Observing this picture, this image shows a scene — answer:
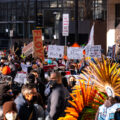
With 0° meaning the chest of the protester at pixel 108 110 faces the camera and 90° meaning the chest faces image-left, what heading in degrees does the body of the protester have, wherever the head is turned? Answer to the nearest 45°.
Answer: approximately 45°

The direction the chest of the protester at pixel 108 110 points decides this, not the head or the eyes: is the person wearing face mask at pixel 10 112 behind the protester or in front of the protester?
in front

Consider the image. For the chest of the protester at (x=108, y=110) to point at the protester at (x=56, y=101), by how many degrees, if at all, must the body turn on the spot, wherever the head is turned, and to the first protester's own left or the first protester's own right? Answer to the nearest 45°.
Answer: approximately 90° to the first protester's own right

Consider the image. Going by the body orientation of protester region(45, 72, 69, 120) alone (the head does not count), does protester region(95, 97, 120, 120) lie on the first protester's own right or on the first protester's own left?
on the first protester's own left
